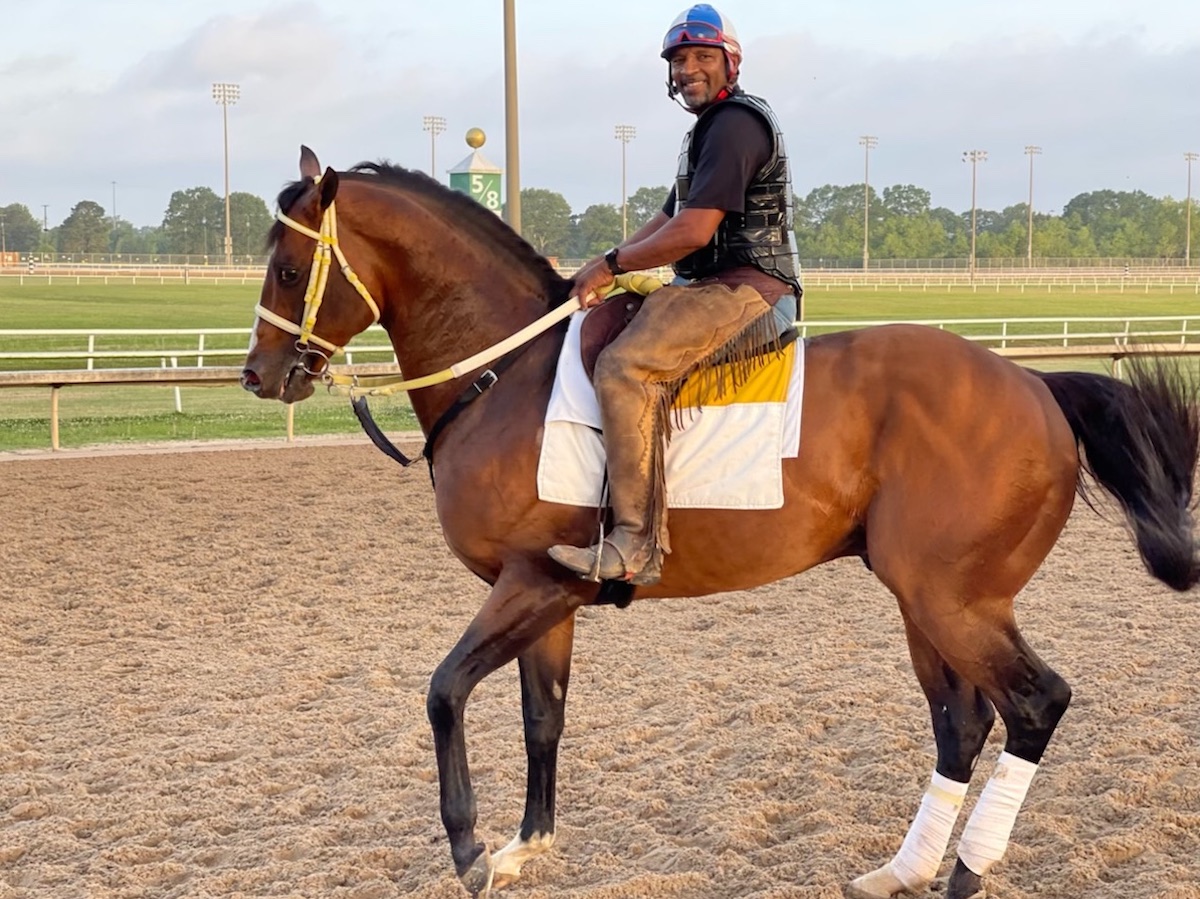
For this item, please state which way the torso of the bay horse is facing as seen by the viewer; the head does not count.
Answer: to the viewer's left

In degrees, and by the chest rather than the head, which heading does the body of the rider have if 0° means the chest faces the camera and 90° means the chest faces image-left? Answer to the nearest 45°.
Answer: approximately 90°
